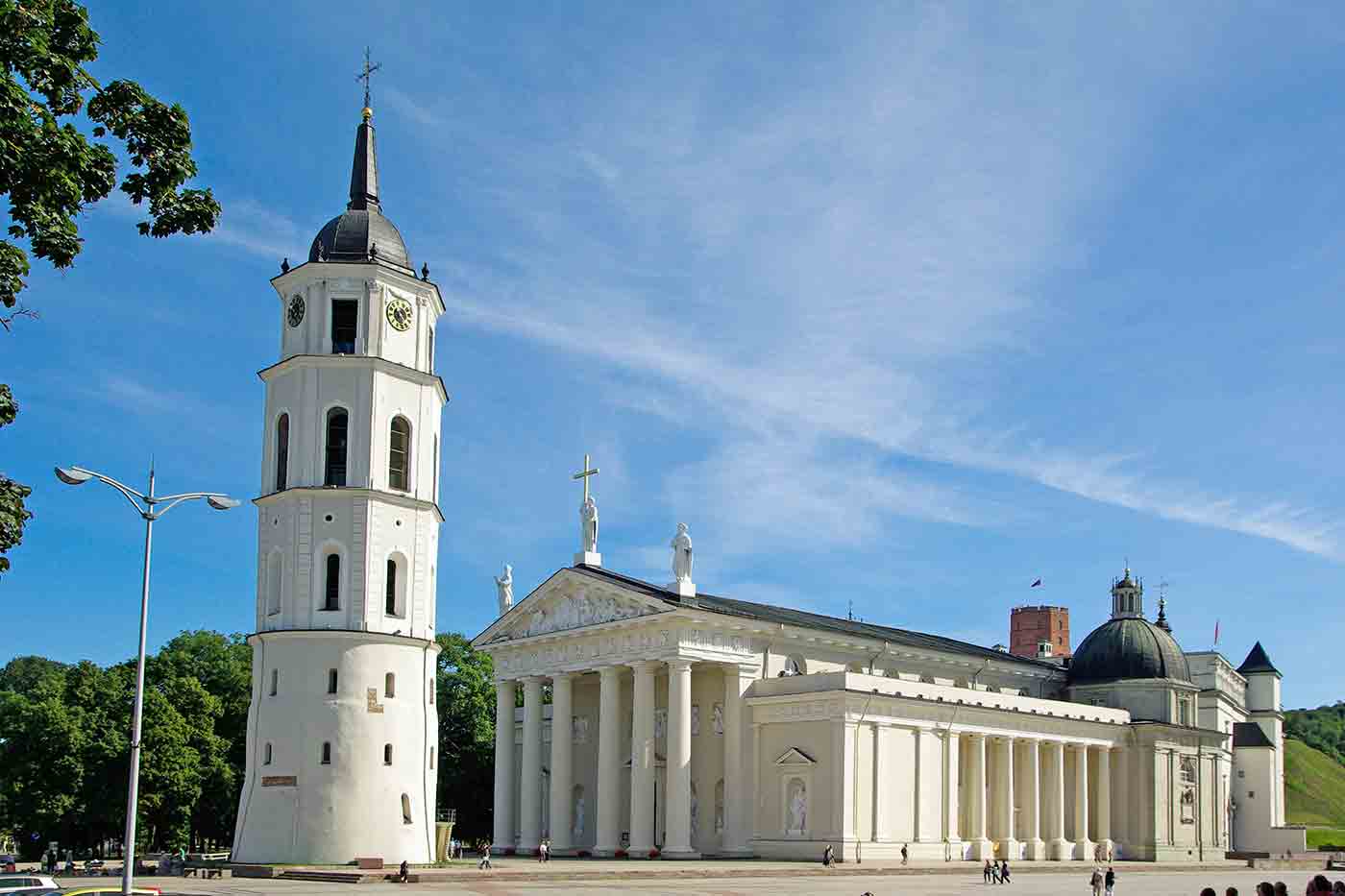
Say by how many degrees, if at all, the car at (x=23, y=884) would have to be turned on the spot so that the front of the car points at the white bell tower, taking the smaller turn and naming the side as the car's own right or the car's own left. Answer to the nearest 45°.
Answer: approximately 135° to the car's own right

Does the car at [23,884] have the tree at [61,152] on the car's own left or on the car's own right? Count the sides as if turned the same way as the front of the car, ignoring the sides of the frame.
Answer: on the car's own left

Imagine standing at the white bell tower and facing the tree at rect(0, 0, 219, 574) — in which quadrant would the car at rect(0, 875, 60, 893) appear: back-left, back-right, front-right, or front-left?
front-right

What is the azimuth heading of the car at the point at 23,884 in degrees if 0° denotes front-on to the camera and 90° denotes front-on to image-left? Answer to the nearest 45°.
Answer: approximately 90°
